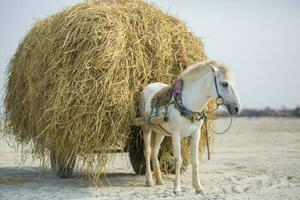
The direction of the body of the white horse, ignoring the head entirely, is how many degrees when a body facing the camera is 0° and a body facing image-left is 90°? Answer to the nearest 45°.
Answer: approximately 315°
